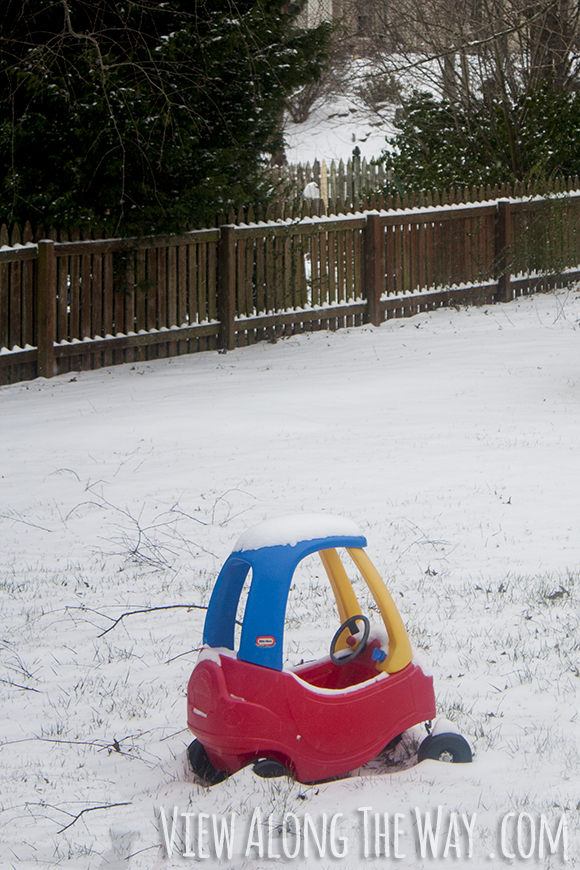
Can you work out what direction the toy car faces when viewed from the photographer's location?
facing away from the viewer and to the right of the viewer

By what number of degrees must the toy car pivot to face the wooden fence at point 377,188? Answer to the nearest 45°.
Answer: approximately 45° to its left

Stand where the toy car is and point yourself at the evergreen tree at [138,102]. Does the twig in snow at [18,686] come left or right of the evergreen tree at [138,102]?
left

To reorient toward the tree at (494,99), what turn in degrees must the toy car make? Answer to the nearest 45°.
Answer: approximately 45° to its left
